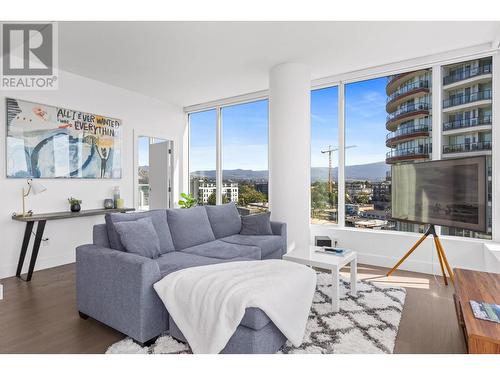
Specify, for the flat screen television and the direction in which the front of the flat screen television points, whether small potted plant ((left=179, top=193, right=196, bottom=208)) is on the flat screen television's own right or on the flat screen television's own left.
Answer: on the flat screen television's own right

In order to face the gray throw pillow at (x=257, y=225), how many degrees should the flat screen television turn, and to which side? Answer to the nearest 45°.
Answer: approximately 45° to its right

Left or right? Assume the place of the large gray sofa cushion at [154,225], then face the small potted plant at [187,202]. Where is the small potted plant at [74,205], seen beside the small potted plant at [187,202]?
left

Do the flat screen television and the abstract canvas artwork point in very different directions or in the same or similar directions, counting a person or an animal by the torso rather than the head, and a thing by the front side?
very different directions

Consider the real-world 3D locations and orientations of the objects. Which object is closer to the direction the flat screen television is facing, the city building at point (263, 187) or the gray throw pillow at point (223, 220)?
the gray throw pillow

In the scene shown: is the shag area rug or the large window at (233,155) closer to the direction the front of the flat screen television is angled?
the shag area rug

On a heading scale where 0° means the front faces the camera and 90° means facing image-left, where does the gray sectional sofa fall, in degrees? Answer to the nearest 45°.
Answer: approximately 315°
